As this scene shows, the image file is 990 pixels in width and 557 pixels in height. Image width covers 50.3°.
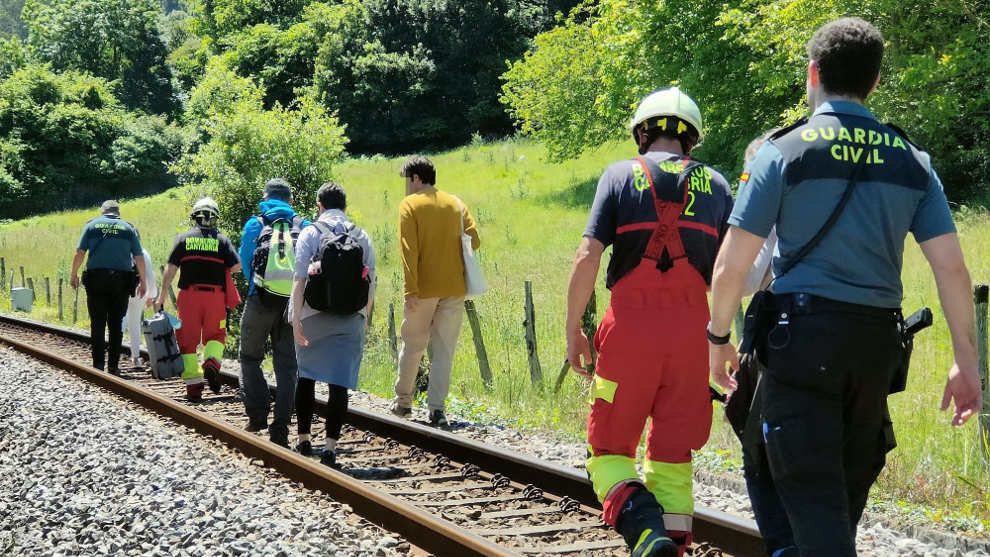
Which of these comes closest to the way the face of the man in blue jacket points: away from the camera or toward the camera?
away from the camera

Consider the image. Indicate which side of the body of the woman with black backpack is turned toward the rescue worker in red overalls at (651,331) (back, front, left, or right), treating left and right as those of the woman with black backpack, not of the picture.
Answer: back

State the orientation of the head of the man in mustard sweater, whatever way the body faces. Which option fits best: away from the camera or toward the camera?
away from the camera

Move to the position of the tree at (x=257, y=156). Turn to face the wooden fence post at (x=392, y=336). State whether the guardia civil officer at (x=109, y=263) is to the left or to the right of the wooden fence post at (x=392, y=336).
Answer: right

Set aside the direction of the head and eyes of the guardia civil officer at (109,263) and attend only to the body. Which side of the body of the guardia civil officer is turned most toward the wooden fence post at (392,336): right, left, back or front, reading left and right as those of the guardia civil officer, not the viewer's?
right

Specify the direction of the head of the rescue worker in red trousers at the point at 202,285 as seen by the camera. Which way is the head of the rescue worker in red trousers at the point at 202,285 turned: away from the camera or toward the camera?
away from the camera

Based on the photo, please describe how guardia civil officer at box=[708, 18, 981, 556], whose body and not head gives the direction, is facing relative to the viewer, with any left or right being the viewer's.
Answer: facing away from the viewer

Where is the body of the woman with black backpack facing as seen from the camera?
away from the camera

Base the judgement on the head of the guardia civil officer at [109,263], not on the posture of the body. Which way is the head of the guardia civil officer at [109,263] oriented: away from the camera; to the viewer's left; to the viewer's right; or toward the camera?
away from the camera

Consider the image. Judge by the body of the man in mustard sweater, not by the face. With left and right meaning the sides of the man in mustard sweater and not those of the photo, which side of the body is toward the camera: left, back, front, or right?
back

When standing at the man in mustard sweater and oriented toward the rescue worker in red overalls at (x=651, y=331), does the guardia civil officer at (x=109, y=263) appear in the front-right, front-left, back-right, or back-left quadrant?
back-right

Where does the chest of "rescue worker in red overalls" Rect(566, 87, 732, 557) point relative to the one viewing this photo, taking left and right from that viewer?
facing away from the viewer

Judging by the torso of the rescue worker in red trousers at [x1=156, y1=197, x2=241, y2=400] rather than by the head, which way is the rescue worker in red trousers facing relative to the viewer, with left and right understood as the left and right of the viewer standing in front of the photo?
facing away from the viewer
